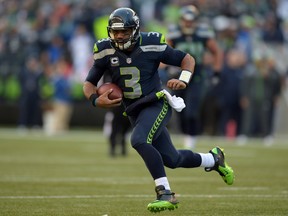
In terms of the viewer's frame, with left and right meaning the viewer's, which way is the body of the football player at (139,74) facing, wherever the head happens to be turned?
facing the viewer and to the left of the viewer

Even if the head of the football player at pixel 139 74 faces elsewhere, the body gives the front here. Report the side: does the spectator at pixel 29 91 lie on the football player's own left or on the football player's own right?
on the football player's own right

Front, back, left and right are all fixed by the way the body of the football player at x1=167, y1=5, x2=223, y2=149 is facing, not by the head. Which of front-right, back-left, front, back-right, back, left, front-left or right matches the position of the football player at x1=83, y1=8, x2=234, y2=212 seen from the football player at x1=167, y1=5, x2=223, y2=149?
front

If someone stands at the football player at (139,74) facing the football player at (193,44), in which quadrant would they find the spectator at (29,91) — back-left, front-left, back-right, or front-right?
front-left

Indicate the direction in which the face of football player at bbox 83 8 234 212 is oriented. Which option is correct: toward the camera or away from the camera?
toward the camera

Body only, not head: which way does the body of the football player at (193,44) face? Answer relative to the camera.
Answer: toward the camera

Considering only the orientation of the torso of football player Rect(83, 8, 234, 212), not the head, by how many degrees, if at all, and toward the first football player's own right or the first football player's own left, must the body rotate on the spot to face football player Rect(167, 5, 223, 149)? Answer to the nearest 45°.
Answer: approximately 135° to the first football player's own right

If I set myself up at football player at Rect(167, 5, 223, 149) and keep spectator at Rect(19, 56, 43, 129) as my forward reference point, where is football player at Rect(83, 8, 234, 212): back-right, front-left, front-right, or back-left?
back-left

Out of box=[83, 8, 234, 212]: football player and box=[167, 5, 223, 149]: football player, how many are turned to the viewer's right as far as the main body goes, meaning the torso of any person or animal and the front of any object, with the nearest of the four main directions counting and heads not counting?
0
